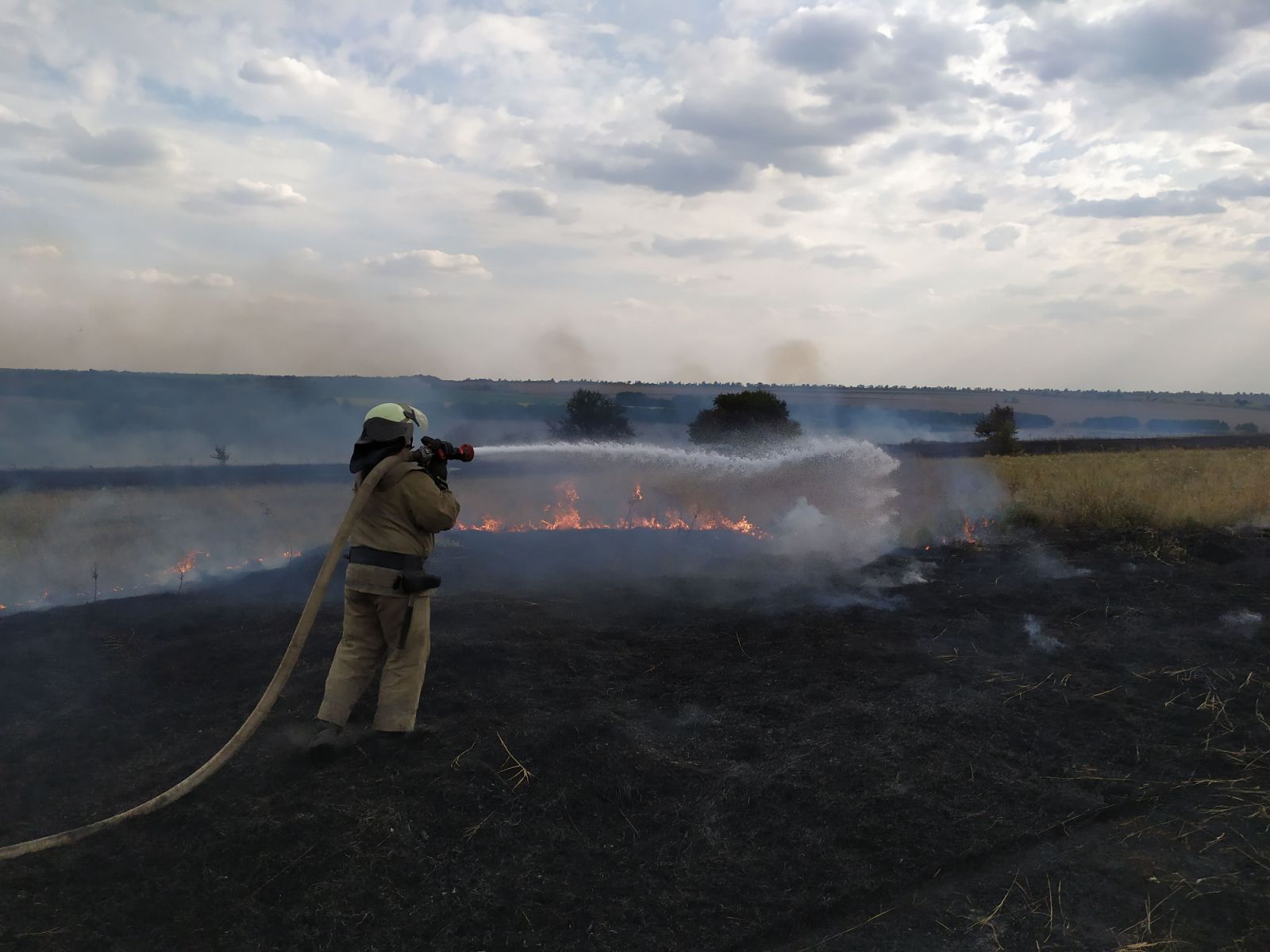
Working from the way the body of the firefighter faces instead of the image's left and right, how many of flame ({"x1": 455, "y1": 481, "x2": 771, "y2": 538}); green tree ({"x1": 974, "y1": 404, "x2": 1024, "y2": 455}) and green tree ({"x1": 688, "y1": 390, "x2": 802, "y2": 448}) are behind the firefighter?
0

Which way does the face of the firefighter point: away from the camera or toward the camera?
away from the camera

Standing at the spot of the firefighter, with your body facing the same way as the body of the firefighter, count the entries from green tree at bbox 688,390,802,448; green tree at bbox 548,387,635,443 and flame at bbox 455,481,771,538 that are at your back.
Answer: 0

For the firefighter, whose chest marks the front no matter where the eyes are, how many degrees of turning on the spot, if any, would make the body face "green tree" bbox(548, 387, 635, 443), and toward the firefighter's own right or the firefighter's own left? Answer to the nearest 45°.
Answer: approximately 45° to the firefighter's own left

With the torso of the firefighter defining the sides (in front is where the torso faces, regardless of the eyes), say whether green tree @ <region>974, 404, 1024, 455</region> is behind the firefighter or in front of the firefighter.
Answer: in front

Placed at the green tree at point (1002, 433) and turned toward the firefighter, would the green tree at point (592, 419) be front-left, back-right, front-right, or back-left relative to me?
front-right

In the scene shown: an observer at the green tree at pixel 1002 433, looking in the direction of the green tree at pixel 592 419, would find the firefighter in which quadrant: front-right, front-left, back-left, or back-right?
front-left

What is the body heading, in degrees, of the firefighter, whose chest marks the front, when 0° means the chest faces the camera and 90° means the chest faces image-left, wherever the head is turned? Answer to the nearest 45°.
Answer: approximately 225°
